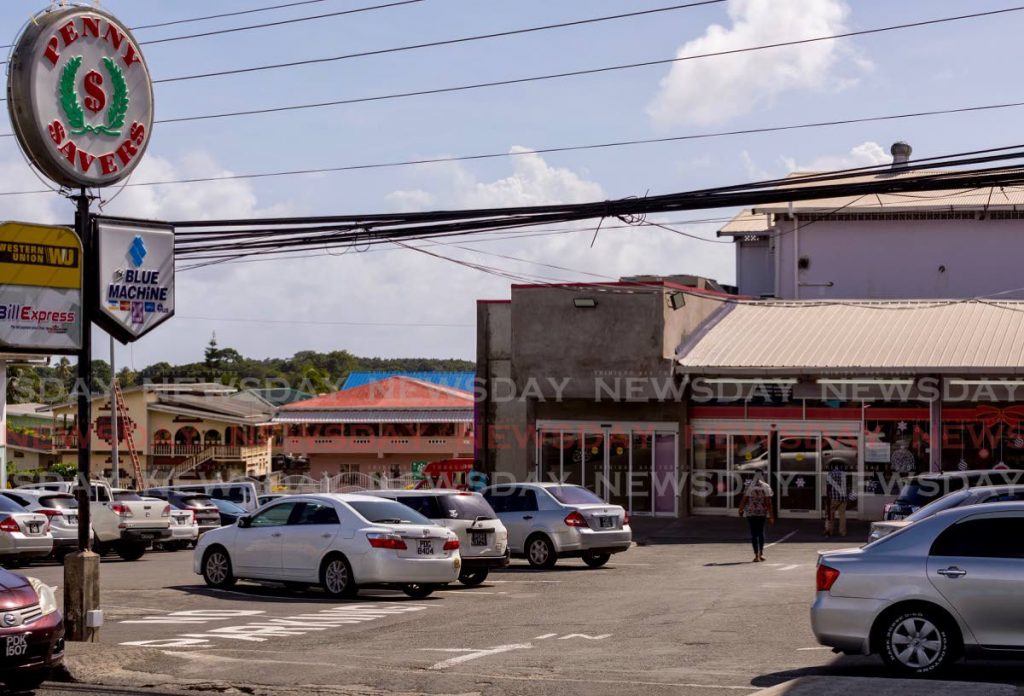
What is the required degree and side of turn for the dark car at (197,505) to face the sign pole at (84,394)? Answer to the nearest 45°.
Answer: approximately 135° to its left

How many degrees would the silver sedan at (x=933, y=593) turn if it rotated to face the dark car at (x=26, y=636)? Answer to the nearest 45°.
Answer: approximately 180°

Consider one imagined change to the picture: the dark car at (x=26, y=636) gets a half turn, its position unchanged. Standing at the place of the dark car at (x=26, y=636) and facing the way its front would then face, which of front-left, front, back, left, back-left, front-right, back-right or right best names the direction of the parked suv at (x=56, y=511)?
front-right

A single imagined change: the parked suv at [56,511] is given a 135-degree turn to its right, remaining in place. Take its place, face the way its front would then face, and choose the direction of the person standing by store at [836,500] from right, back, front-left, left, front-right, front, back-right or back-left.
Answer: front

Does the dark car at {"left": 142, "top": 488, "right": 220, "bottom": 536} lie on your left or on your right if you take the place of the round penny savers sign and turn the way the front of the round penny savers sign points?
on your left

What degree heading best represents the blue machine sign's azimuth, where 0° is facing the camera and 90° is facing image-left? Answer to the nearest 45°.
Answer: approximately 315°

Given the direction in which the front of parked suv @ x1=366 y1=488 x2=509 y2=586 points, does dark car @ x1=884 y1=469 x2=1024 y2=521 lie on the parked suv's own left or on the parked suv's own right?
on the parked suv's own right

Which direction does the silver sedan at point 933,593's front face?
to the viewer's right

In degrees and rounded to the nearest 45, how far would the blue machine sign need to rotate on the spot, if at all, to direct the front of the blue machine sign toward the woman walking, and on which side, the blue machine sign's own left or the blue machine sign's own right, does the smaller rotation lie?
approximately 90° to the blue machine sign's own left

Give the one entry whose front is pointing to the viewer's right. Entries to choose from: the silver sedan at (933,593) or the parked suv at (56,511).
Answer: the silver sedan

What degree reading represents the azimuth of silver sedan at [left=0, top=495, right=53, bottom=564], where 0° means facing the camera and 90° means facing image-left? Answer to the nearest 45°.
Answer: approximately 135°

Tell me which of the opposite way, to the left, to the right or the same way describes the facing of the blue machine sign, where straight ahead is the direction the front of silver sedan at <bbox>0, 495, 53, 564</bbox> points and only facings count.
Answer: the opposite way

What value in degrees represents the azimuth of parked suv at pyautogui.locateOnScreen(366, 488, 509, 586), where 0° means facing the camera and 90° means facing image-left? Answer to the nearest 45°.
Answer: approximately 135°
